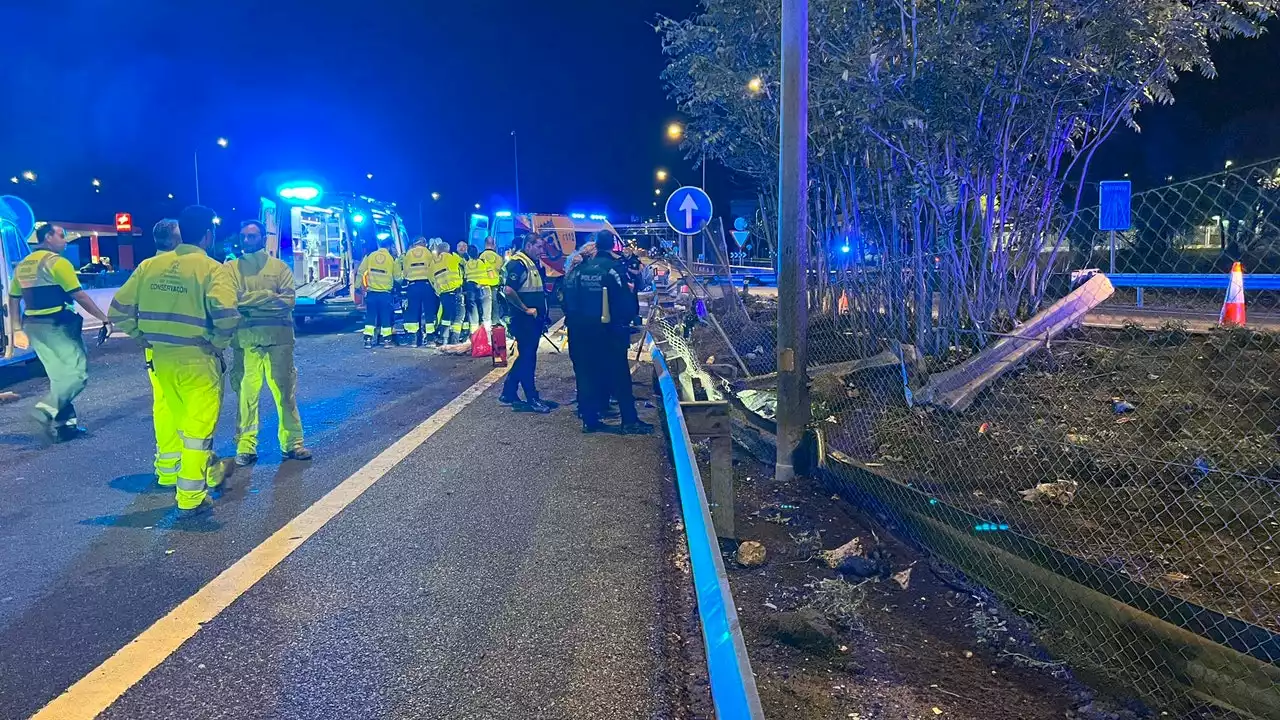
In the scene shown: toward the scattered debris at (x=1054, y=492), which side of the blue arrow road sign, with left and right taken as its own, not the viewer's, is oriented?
front

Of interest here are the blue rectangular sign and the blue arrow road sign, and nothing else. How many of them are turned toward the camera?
2

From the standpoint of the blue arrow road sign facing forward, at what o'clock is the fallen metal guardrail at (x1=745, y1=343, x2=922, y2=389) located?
The fallen metal guardrail is roughly at 11 o'clock from the blue arrow road sign.

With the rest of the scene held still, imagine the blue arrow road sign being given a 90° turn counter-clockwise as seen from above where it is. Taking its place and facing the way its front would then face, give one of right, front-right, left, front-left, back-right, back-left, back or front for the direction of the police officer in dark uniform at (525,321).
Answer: back-right

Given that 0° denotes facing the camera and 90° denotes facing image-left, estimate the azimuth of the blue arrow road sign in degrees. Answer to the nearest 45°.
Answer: approximately 0°
